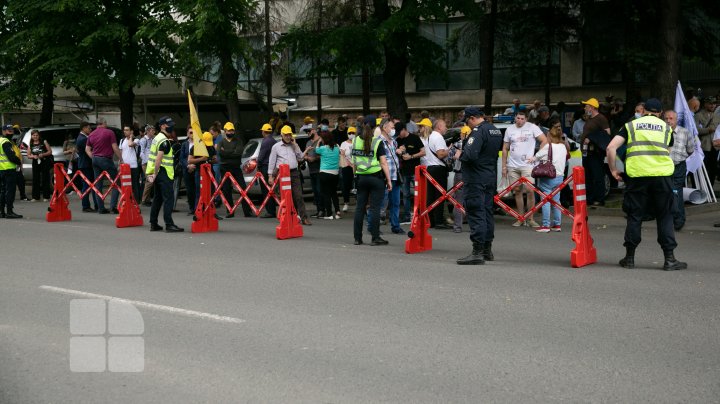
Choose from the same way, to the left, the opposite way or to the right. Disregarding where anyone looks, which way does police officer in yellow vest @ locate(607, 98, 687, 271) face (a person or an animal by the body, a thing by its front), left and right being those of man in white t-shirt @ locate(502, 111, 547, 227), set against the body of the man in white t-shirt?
the opposite way

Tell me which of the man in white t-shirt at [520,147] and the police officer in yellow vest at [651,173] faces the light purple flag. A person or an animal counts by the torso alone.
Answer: the police officer in yellow vest

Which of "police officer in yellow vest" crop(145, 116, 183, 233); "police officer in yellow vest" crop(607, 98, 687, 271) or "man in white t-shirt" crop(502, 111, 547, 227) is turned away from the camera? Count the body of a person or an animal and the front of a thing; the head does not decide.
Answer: "police officer in yellow vest" crop(607, 98, 687, 271)

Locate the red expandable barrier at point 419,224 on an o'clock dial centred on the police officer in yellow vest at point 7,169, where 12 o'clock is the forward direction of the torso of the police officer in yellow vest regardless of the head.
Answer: The red expandable barrier is roughly at 2 o'clock from the police officer in yellow vest.

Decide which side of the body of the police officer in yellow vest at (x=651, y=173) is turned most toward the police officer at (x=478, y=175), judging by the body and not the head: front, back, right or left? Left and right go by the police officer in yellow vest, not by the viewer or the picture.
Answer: left

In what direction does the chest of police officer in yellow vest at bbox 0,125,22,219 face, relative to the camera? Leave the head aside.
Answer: to the viewer's right

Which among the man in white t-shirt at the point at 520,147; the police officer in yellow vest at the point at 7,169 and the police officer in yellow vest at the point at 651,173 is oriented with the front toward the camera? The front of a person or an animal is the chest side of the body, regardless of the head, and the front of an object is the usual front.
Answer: the man in white t-shirt

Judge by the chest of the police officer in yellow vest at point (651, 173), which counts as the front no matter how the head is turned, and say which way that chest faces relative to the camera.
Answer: away from the camera

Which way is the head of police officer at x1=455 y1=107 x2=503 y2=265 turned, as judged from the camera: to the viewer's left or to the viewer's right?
to the viewer's left

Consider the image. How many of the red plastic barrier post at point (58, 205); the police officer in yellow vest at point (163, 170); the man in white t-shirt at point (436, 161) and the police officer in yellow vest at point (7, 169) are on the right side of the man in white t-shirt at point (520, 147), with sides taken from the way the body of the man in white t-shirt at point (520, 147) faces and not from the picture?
4

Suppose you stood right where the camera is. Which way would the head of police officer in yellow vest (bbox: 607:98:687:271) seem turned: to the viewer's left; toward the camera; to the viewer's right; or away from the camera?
away from the camera
